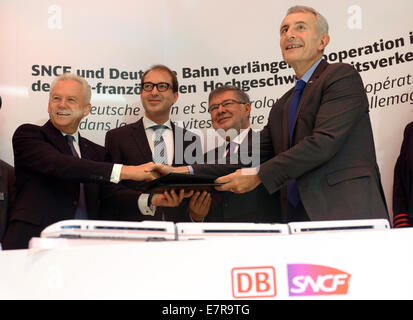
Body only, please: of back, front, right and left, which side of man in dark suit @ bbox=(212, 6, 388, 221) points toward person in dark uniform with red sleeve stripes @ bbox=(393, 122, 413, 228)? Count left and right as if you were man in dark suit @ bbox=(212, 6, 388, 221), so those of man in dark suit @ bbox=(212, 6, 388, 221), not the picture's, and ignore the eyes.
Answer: back

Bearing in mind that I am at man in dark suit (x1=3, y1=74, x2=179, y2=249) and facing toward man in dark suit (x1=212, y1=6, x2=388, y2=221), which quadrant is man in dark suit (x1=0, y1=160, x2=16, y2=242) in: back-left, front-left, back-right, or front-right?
back-left

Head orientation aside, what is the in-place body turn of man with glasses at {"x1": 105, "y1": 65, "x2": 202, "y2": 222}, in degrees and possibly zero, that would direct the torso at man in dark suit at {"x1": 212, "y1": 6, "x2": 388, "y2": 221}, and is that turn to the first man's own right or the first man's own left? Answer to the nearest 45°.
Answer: approximately 45° to the first man's own left

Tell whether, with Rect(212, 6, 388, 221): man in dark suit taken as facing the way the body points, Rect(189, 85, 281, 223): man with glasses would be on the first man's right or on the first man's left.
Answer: on the first man's right

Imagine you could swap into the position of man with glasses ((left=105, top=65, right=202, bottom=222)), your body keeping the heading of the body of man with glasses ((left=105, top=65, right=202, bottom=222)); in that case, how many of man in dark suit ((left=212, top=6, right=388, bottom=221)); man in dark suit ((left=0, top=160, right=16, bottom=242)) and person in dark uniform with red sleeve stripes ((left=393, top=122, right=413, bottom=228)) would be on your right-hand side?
1

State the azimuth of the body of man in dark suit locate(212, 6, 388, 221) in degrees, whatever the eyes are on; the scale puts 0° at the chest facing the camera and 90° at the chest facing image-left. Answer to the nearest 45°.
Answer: approximately 45°

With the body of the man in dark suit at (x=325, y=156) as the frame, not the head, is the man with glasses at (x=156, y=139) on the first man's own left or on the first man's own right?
on the first man's own right

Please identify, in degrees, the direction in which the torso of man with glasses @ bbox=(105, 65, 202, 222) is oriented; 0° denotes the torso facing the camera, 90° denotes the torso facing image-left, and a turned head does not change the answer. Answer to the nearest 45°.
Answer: approximately 0°

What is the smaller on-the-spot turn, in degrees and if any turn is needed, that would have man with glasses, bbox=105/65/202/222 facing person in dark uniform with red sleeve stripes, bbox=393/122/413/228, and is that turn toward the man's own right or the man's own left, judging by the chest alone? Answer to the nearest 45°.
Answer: approximately 90° to the man's own left
